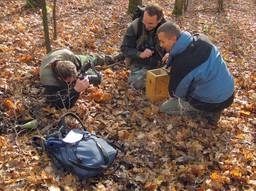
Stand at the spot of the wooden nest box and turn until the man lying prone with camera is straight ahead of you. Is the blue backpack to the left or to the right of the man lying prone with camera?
left

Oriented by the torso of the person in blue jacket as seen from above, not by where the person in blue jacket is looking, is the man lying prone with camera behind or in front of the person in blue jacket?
in front

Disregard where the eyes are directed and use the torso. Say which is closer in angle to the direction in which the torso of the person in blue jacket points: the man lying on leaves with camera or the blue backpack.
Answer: the man lying on leaves with camera

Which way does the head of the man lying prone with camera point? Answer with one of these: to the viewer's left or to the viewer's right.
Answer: to the viewer's right

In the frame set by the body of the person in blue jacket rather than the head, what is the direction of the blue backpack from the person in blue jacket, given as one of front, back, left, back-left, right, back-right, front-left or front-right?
front-left

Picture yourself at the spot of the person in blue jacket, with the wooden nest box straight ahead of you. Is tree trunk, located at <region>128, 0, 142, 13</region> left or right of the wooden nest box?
right

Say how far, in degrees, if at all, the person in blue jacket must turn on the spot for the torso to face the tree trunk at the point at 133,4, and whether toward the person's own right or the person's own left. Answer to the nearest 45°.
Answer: approximately 90° to the person's own right

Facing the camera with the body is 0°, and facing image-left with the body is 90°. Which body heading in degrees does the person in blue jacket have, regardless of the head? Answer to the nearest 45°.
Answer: approximately 90°

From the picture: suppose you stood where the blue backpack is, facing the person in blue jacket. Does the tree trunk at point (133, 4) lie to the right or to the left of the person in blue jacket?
left

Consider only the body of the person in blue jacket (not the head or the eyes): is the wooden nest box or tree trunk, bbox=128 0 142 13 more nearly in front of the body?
the wooden nest box
